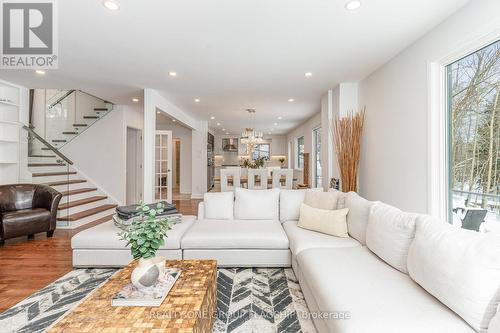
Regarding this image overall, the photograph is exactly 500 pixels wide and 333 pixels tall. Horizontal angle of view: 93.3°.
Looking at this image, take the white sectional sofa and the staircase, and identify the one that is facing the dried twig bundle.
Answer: the staircase

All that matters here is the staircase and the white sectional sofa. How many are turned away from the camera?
0

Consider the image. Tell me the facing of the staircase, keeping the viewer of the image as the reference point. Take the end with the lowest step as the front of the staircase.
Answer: facing the viewer and to the right of the viewer

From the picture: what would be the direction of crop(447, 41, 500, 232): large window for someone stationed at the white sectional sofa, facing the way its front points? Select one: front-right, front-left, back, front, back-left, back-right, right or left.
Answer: back

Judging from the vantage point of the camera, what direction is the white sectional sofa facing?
facing the viewer and to the left of the viewer

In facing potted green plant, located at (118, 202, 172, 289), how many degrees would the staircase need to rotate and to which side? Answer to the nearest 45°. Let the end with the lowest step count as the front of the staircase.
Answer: approximately 45° to its right

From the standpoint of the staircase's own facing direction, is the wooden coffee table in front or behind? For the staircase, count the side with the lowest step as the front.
in front

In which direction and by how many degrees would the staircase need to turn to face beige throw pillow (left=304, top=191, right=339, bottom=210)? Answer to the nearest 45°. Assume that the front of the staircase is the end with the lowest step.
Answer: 0° — it already faces it

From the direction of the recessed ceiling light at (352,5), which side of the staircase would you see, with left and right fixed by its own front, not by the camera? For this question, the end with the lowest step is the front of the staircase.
front

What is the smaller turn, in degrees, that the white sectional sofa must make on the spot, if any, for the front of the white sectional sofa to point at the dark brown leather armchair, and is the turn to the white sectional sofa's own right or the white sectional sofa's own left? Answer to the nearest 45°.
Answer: approximately 45° to the white sectional sofa's own right

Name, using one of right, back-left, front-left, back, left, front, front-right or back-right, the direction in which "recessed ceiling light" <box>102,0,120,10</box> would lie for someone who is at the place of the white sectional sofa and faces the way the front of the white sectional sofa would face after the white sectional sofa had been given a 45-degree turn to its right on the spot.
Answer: front

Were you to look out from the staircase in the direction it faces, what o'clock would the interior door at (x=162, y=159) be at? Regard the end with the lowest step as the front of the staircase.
The interior door is roughly at 10 o'clock from the staircase.

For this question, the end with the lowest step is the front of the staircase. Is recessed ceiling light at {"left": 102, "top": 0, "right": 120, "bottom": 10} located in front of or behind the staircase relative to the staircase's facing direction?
in front

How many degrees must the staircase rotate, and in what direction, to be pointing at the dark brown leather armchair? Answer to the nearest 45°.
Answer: approximately 45° to its right
